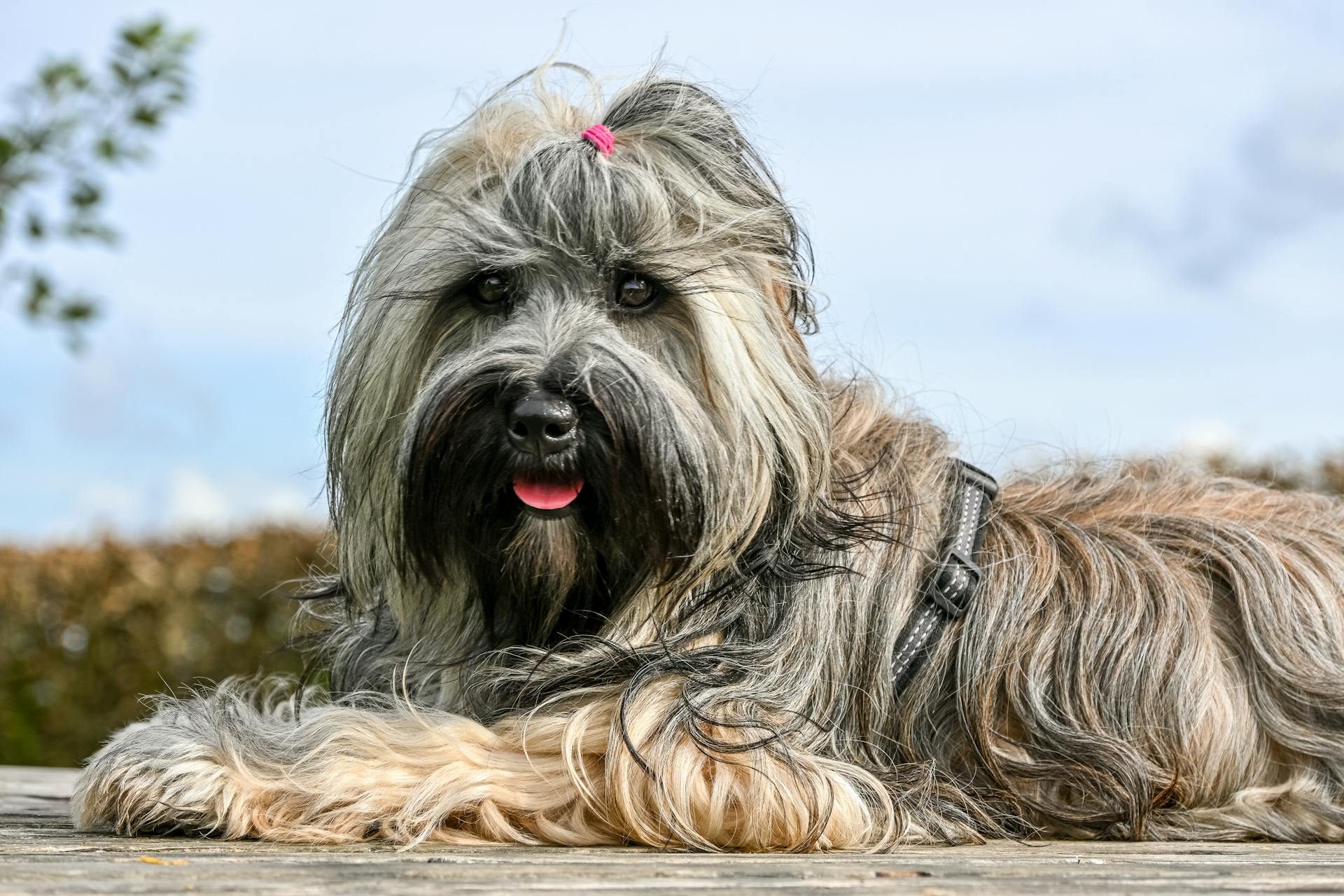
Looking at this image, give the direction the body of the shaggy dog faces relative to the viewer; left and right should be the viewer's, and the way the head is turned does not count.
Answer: facing to the left of the viewer
